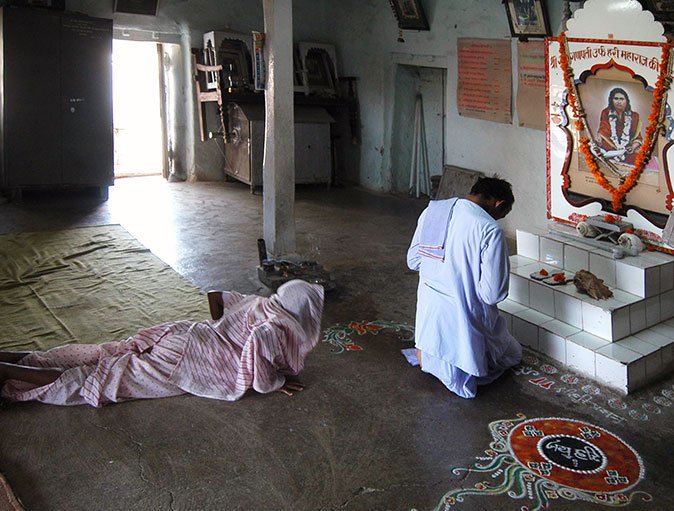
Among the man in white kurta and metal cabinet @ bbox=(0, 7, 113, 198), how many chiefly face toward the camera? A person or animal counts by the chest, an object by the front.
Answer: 1

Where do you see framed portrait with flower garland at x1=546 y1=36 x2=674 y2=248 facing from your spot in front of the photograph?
facing the viewer and to the left of the viewer

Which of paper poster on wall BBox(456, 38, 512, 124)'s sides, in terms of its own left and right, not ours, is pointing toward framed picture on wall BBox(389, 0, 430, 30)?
right

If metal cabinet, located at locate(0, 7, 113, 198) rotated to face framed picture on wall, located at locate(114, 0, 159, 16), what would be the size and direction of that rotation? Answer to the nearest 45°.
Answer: approximately 135° to its left

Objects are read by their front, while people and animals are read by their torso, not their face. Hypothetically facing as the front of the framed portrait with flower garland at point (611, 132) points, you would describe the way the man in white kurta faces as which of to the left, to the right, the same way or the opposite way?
the opposite way

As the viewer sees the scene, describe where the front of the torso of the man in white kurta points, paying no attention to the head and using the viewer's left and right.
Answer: facing away from the viewer and to the right of the viewer

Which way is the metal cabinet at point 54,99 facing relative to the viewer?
toward the camera

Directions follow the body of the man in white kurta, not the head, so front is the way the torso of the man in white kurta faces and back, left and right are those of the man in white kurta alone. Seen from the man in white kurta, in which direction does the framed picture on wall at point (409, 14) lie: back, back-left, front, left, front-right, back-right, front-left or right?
front-left

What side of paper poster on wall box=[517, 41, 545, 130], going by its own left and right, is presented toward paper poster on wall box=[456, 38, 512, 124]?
right

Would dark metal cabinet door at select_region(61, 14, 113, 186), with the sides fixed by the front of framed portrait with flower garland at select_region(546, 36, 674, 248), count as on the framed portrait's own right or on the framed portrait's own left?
on the framed portrait's own right

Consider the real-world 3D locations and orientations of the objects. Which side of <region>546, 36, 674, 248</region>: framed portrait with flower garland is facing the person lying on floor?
front

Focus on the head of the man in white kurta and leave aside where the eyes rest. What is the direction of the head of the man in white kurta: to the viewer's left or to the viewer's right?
to the viewer's right
